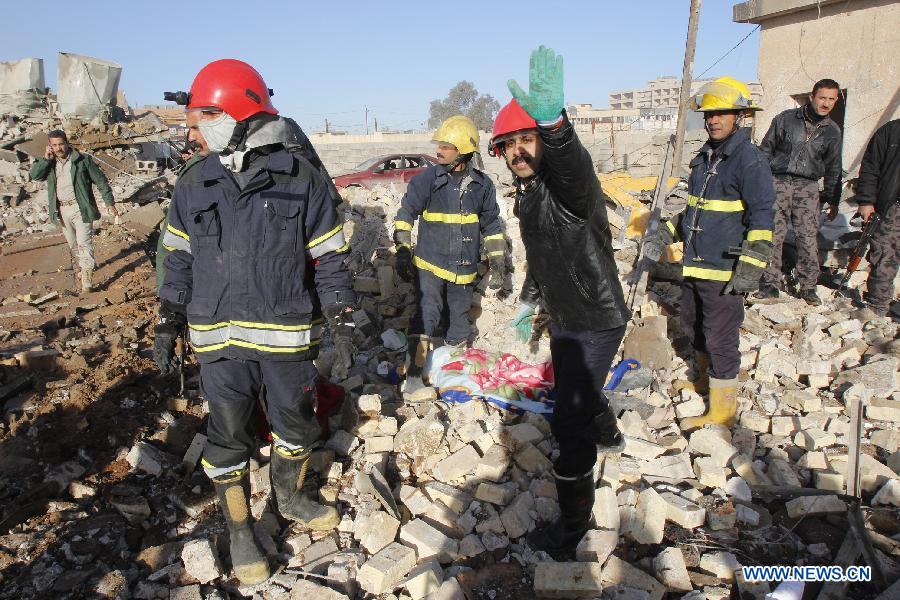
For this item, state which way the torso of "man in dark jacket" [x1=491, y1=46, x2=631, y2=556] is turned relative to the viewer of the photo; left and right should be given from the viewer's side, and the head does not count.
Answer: facing the viewer and to the left of the viewer

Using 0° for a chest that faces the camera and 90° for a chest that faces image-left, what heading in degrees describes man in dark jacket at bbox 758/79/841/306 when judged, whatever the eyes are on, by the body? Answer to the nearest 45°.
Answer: approximately 0°

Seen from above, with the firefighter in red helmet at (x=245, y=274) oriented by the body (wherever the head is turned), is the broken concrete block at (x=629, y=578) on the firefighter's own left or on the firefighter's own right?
on the firefighter's own left

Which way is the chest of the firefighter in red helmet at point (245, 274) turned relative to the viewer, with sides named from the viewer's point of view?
facing the viewer

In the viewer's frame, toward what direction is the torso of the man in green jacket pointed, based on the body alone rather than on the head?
toward the camera

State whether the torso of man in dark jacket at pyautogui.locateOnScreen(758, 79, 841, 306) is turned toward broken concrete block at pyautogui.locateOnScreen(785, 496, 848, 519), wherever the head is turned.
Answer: yes

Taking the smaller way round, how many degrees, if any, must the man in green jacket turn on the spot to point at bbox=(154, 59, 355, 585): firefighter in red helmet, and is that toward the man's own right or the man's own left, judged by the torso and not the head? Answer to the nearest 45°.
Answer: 0° — they already face them

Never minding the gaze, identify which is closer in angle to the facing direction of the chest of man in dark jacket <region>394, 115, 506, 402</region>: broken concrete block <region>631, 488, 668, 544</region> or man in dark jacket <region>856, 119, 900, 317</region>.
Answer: the broken concrete block

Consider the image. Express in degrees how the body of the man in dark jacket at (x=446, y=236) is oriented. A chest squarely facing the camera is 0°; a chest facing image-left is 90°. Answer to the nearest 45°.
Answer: approximately 0°

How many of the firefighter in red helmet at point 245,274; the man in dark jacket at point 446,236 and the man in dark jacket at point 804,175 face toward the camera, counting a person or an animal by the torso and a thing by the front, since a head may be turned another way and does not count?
3

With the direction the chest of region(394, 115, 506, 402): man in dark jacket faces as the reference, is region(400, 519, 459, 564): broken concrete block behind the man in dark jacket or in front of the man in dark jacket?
in front

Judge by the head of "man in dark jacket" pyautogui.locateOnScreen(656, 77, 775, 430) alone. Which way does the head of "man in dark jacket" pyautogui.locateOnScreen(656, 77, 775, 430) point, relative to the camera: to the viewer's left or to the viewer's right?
to the viewer's left

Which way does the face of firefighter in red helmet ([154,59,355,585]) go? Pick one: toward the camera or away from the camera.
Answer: toward the camera

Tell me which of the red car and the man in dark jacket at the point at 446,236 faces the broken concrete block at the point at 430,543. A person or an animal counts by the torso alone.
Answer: the man in dark jacket
